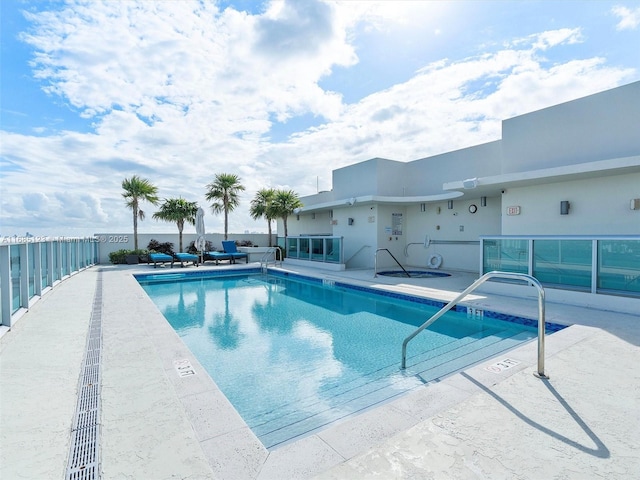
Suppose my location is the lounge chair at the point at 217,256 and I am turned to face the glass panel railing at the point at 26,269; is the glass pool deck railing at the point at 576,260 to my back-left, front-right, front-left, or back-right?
front-left

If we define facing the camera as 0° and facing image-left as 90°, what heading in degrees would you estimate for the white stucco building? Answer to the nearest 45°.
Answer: approximately 45°

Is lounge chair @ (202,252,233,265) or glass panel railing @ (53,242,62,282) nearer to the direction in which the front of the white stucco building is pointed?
the glass panel railing

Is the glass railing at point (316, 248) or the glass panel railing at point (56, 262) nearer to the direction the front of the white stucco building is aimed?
the glass panel railing

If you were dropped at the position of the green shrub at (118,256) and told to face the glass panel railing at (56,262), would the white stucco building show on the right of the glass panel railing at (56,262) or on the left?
left

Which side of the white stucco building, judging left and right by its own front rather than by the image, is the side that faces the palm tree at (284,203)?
right

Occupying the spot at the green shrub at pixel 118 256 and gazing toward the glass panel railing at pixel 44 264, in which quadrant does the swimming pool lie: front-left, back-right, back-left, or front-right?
front-left

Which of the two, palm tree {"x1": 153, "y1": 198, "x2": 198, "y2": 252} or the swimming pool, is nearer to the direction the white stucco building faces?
the swimming pool

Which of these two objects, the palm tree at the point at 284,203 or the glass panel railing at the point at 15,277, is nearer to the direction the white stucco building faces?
the glass panel railing

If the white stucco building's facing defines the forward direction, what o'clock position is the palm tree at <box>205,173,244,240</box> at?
The palm tree is roughly at 2 o'clock from the white stucco building.

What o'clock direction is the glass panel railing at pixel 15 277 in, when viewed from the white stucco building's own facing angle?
The glass panel railing is roughly at 12 o'clock from the white stucco building.

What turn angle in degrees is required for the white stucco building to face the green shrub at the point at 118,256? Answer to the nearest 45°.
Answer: approximately 45° to its right

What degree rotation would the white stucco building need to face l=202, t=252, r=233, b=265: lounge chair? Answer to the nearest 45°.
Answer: approximately 45° to its right

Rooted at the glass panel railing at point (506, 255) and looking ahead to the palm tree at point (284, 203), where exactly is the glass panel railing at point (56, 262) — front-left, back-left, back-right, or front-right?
front-left

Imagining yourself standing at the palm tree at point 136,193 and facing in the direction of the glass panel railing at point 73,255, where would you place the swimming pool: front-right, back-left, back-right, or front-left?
front-left
